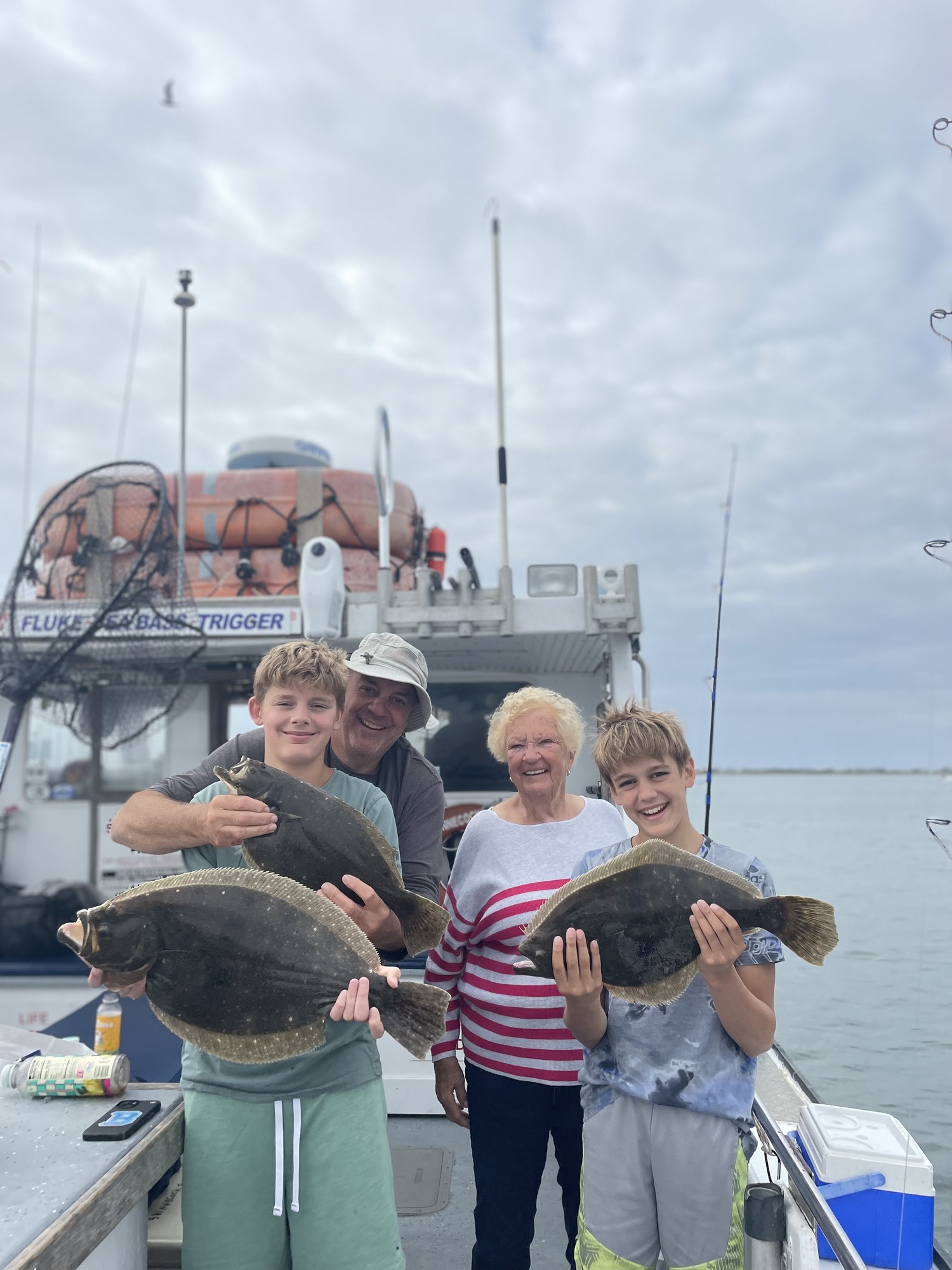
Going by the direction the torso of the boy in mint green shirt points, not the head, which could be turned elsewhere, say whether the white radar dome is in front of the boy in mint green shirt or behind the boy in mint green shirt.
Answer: behind

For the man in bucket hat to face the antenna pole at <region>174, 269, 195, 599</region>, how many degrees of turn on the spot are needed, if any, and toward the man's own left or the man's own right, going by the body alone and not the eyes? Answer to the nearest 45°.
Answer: approximately 180°

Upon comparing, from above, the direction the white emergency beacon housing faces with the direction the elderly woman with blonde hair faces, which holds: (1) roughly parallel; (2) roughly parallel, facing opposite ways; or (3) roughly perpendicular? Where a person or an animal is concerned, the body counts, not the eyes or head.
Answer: roughly parallel

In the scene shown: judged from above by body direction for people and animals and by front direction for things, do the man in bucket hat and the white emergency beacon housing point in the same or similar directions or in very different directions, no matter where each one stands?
same or similar directions

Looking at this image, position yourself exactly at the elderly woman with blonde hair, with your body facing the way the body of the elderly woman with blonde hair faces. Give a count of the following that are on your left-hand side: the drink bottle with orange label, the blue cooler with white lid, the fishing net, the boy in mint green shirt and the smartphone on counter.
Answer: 1

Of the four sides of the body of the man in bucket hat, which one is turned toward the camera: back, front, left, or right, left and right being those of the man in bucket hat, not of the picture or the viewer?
front

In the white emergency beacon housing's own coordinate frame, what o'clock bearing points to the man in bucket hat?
The man in bucket hat is roughly at 12 o'clock from the white emergency beacon housing.

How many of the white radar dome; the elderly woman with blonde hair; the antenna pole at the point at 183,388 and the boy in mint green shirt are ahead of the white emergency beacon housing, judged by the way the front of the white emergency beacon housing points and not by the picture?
2

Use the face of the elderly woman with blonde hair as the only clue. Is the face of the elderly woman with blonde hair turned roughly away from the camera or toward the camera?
toward the camera

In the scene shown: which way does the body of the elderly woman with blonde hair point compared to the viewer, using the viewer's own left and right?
facing the viewer

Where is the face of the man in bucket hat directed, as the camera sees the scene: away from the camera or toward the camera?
toward the camera
